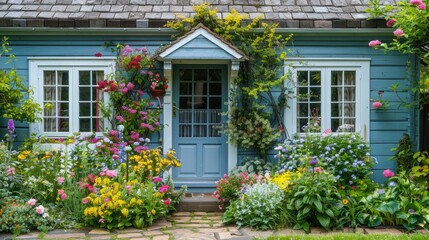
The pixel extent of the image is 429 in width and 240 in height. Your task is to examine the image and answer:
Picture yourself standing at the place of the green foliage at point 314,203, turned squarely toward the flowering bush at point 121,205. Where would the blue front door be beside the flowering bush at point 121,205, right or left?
right

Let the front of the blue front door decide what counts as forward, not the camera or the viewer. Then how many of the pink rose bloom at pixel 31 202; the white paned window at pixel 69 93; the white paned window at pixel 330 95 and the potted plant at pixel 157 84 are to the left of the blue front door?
1

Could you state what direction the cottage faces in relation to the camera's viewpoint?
facing the viewer

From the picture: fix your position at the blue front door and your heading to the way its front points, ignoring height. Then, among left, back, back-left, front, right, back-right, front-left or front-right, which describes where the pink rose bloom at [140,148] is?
front-right

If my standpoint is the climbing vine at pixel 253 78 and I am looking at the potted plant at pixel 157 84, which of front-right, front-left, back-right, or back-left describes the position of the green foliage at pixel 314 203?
back-left

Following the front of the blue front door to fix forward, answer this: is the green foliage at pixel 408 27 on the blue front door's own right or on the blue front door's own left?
on the blue front door's own left

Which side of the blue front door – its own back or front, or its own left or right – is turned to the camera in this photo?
front

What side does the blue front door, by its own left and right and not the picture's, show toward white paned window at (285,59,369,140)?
left

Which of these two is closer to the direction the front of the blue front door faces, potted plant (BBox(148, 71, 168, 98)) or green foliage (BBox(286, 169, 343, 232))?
the green foliage
